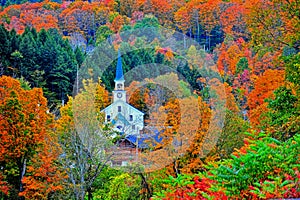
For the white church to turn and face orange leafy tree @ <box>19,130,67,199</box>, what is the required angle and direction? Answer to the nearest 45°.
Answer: approximately 45° to its right

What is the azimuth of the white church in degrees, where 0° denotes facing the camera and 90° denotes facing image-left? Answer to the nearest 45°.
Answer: approximately 0°
